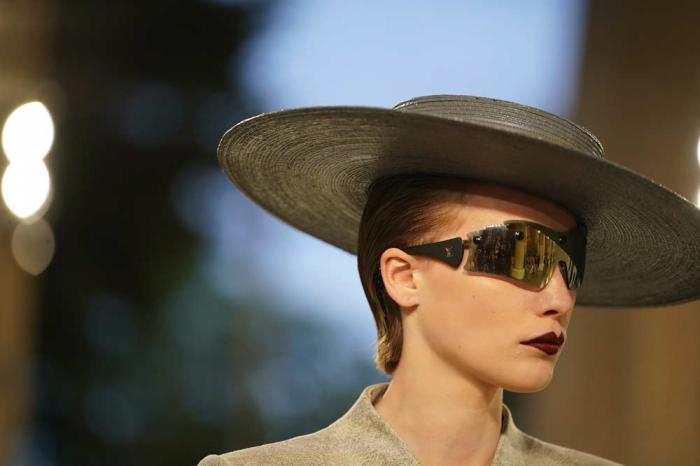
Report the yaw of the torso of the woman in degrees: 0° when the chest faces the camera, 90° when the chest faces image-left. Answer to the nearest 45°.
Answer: approximately 315°
